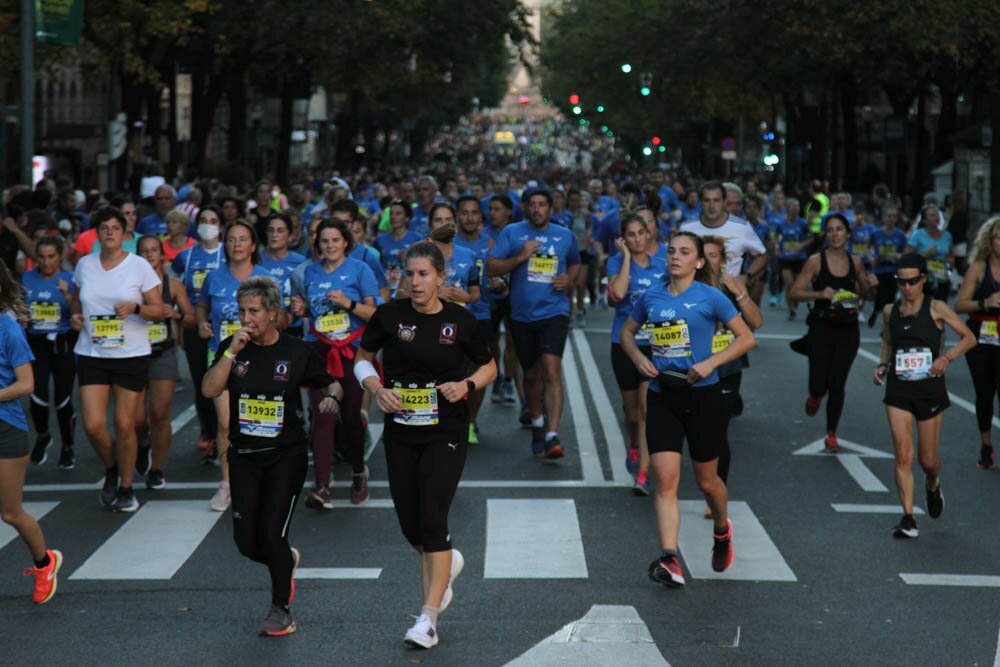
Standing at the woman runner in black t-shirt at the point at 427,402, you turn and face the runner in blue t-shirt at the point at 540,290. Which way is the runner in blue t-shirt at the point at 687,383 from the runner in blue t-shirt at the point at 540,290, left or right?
right

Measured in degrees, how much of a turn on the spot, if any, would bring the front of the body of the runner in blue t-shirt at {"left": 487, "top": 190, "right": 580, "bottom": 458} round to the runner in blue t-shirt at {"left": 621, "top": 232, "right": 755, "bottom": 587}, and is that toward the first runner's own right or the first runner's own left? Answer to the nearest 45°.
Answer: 0° — they already face them

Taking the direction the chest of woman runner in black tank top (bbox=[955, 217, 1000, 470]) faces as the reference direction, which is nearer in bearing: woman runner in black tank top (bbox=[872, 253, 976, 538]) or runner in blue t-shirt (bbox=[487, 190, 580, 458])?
the woman runner in black tank top

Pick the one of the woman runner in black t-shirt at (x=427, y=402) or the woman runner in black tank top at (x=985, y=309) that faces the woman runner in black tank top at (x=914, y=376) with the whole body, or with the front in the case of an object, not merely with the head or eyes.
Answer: the woman runner in black tank top at (x=985, y=309)

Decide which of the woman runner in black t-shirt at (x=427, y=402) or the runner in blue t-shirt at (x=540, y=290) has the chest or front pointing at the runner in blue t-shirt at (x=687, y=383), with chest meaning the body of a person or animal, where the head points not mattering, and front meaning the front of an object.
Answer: the runner in blue t-shirt at (x=540, y=290)

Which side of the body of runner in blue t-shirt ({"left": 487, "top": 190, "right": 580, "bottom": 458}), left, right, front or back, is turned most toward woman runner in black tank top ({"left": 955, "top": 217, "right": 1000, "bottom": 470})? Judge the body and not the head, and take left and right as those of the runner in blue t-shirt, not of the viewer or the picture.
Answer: left

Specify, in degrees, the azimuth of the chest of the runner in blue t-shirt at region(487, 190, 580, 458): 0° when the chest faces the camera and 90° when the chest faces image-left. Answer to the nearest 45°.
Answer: approximately 0°

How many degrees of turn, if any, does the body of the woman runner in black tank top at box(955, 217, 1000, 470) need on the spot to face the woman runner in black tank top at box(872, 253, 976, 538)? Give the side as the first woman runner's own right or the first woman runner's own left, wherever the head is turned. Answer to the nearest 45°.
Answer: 0° — they already face them

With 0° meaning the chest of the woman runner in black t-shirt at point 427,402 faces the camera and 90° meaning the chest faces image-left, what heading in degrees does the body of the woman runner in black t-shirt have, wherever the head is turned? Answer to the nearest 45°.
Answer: approximately 0°

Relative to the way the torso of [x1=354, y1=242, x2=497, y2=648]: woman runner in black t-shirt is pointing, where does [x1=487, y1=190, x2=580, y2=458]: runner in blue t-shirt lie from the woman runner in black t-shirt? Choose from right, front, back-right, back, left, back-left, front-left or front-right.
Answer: back
